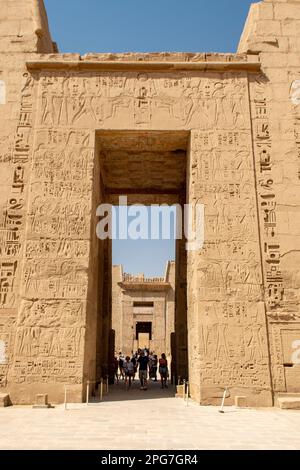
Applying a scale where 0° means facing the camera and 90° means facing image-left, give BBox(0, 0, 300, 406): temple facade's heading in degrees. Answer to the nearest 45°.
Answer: approximately 0°
